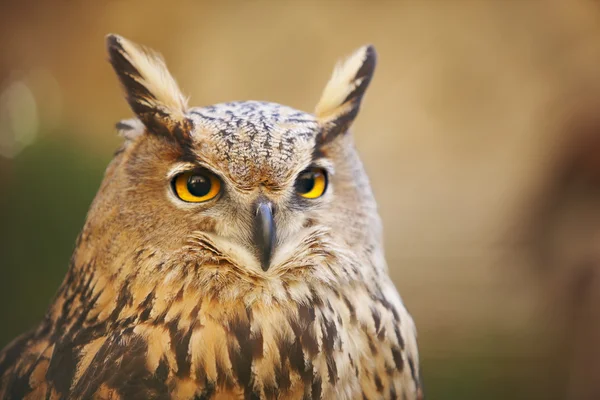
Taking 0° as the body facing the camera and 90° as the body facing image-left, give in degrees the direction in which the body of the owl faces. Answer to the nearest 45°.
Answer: approximately 315°
